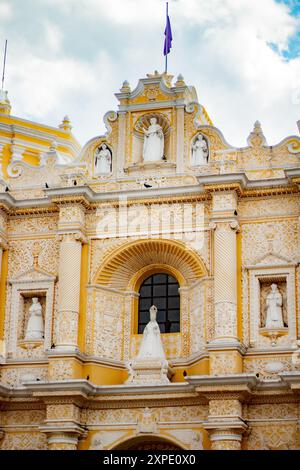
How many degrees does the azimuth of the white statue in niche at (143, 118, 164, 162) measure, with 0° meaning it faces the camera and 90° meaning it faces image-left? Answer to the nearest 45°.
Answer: approximately 0°

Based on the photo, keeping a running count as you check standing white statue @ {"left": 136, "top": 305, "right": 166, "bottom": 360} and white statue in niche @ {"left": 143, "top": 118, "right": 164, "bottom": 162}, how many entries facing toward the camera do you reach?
2
